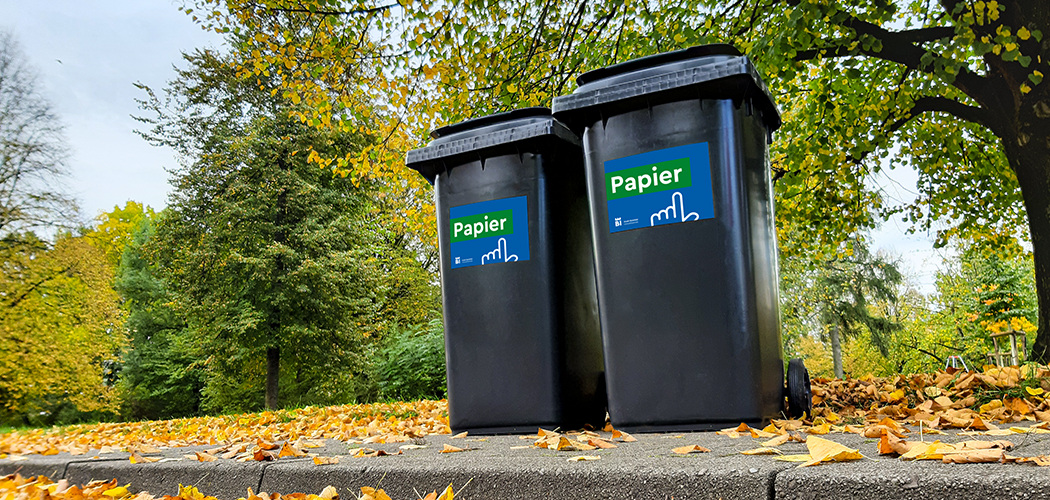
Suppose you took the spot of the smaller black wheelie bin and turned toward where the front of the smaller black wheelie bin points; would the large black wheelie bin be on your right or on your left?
on your left

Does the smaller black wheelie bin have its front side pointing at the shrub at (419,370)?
no

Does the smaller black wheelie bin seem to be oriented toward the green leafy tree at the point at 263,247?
no

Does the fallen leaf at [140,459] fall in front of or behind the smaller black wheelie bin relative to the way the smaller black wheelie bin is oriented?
in front

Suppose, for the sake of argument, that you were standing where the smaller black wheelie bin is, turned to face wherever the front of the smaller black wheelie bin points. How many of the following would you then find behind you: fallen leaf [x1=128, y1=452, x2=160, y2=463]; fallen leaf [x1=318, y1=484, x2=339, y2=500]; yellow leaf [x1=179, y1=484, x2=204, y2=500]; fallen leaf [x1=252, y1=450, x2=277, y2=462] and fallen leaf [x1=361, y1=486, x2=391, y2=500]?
0

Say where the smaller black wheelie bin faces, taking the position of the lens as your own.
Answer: facing the viewer and to the left of the viewer

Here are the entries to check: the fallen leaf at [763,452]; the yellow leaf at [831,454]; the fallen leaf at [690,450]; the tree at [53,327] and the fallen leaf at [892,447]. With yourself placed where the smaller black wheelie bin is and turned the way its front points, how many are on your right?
1

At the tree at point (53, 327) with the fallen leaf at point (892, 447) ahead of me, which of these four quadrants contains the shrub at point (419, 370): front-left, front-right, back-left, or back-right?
front-left

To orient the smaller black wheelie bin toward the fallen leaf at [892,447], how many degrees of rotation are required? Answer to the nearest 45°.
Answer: approximately 90° to its left

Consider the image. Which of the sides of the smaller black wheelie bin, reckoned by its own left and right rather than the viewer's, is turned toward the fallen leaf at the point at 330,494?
front

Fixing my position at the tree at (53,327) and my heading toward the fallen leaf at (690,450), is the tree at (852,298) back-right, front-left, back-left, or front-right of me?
front-left

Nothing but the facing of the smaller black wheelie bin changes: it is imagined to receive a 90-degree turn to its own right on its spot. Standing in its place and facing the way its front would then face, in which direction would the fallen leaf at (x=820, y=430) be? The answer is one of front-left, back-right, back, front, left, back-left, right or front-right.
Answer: back

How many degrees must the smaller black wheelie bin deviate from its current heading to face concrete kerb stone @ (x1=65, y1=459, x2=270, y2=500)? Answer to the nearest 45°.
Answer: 0° — it already faces it

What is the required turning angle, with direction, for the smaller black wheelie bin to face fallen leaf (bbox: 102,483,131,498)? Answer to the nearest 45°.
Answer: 0° — it already faces it

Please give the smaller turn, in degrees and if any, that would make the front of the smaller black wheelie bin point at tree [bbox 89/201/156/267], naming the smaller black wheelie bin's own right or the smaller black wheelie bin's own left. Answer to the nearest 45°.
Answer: approximately 90° to the smaller black wheelie bin's own right

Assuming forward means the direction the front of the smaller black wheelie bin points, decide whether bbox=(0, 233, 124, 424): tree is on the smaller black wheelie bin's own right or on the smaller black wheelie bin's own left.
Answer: on the smaller black wheelie bin's own right

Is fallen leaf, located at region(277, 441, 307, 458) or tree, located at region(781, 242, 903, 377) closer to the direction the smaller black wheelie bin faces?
the fallen leaf

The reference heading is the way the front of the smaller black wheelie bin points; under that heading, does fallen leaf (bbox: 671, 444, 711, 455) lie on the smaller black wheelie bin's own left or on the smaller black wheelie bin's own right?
on the smaller black wheelie bin's own left

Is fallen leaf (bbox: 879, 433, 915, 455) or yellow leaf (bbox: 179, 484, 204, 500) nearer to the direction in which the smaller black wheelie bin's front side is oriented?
the yellow leaf
